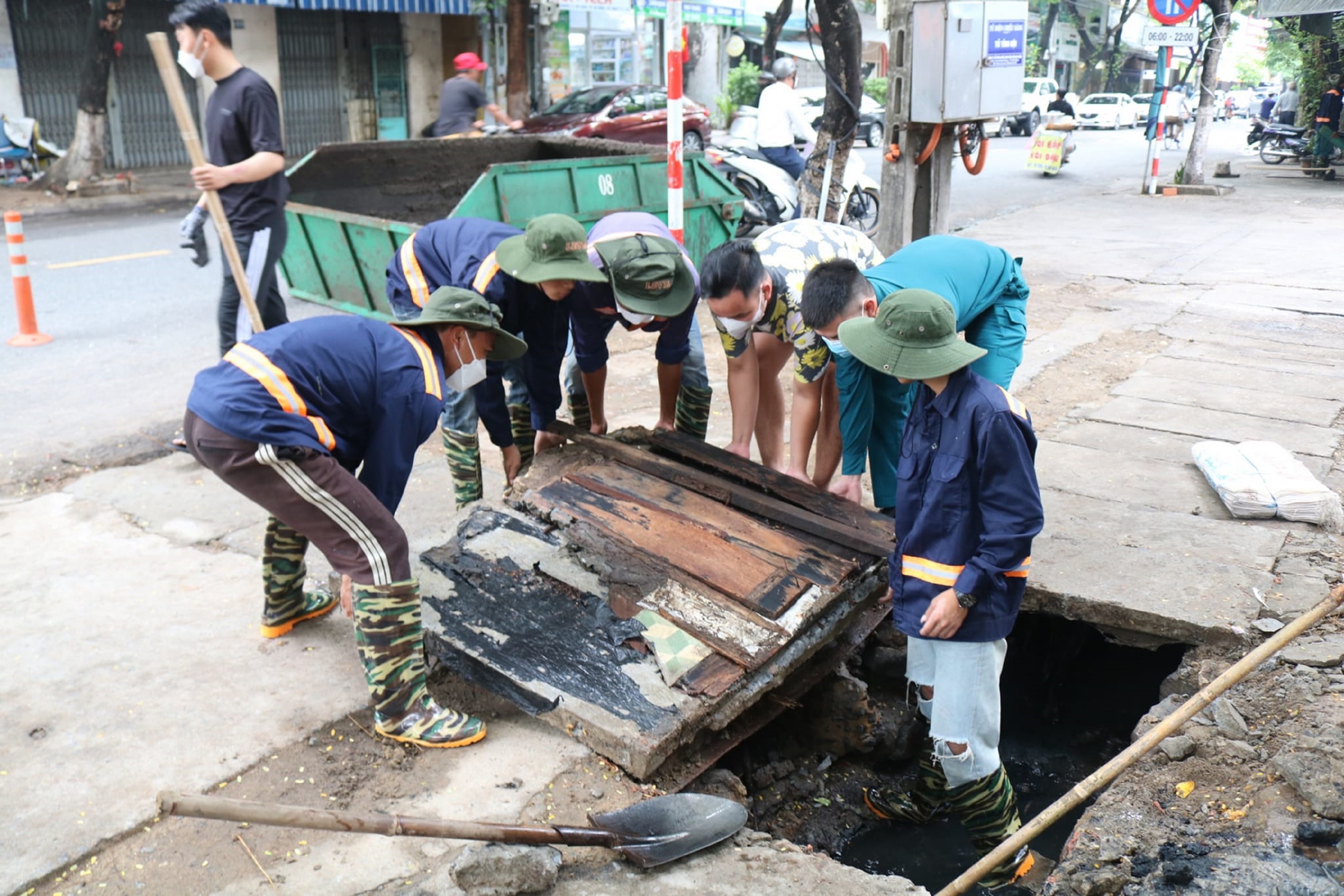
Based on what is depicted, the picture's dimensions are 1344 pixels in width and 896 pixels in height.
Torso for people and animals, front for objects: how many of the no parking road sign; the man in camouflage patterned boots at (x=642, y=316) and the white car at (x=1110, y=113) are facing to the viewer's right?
0

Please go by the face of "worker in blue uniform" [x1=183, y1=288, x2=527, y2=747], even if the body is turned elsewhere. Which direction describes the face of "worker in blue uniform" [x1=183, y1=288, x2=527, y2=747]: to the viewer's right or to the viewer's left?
to the viewer's right

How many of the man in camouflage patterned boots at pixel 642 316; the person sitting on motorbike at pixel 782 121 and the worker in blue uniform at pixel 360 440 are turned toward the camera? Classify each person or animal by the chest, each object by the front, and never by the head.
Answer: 1

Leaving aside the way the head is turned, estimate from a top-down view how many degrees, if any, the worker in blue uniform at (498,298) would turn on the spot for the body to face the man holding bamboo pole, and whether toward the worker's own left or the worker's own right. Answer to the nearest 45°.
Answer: approximately 180°

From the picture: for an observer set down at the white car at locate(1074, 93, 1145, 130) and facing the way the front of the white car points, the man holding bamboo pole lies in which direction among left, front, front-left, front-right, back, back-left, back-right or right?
front-left

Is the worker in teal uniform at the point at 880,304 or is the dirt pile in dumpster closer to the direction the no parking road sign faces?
the worker in teal uniform

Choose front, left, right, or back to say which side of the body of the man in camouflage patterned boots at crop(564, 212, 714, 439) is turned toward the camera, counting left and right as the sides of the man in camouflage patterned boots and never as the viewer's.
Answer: front

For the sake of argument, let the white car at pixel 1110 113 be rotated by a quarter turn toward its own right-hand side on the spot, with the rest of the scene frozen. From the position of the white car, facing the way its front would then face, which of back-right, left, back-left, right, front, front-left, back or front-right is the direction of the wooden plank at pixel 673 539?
back-left

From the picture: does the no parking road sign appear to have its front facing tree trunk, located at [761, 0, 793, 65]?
no

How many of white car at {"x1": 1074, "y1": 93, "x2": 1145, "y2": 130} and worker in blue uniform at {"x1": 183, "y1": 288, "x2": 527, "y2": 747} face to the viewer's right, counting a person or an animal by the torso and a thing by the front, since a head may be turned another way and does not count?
1

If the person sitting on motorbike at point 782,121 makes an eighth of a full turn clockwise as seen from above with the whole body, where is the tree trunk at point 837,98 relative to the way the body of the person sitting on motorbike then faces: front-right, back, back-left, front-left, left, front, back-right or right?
right

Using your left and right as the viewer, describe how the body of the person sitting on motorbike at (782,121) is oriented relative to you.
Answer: facing away from the viewer and to the right of the viewer

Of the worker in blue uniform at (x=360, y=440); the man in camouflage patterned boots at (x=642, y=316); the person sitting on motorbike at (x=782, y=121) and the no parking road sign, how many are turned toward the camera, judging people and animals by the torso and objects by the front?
2

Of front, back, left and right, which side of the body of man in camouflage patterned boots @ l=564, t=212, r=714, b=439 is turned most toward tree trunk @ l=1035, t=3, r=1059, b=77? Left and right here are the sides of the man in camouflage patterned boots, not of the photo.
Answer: back

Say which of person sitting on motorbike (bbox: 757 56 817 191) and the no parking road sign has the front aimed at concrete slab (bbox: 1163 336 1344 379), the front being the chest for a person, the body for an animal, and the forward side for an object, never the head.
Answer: the no parking road sign

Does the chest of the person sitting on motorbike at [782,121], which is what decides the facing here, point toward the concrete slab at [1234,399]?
no

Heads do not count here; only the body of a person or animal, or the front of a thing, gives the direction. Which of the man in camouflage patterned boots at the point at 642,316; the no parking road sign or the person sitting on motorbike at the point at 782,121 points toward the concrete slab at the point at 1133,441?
the no parking road sign
